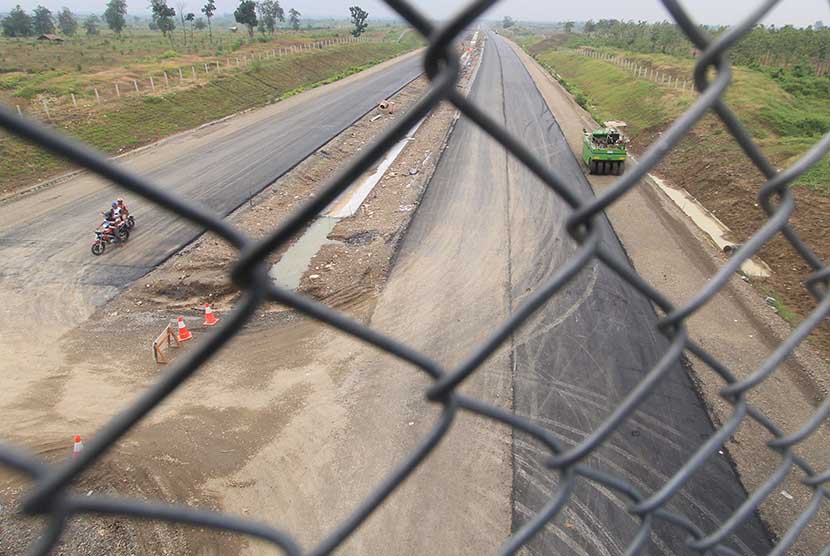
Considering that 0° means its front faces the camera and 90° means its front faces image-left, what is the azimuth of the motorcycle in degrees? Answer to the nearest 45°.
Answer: approximately 45°

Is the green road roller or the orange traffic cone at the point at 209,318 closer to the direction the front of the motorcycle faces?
the orange traffic cone

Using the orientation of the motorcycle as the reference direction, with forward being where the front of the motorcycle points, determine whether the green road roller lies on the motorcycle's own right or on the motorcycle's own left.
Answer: on the motorcycle's own left

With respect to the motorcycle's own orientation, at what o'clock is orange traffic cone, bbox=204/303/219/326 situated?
The orange traffic cone is roughly at 10 o'clock from the motorcycle.

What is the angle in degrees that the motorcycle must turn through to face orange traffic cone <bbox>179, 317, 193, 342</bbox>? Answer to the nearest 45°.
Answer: approximately 45° to its left

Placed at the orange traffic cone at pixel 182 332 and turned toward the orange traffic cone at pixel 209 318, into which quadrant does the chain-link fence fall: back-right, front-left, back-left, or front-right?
back-right

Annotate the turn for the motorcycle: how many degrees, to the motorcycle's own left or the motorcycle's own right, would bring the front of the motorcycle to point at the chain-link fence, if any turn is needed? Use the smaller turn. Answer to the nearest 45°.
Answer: approximately 45° to the motorcycle's own left
